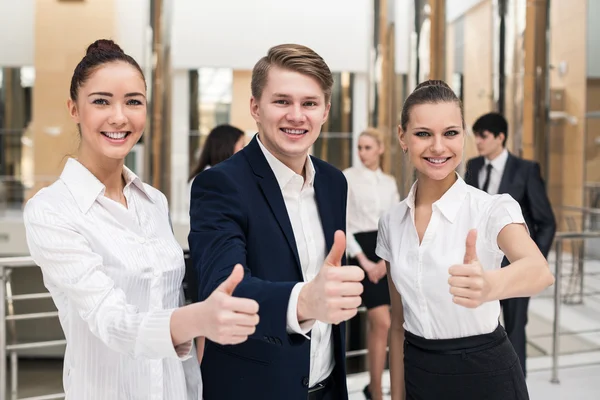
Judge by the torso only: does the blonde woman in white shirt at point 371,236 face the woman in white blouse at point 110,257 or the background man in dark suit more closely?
the woman in white blouse

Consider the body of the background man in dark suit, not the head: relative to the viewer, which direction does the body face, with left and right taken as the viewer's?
facing the viewer and to the left of the viewer

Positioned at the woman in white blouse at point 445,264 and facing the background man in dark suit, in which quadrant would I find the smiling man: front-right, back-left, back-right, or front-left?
back-left

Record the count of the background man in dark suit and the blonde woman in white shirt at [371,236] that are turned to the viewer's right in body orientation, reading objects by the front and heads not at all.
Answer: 0

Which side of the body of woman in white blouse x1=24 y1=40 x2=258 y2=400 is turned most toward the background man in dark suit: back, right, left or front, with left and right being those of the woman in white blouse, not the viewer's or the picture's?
left

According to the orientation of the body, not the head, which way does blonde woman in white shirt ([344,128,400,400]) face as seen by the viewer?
toward the camera

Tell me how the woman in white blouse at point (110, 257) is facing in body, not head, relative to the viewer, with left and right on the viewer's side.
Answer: facing the viewer and to the right of the viewer
